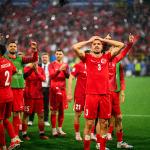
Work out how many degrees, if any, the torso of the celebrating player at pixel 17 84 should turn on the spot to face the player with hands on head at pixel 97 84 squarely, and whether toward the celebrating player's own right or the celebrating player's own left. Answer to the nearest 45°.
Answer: approximately 45° to the celebrating player's own left

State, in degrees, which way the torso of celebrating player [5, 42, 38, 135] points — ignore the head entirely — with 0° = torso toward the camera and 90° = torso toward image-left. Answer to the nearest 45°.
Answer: approximately 0°

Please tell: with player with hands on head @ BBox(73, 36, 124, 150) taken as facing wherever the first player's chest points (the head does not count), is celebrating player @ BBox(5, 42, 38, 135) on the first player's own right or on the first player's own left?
on the first player's own right

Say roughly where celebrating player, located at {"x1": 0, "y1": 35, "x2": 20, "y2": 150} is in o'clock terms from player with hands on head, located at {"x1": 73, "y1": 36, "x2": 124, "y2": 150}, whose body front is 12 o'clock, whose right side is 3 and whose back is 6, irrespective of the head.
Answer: celebrating player, located at {"x1": 0, "y1": 35, "x2": 20, "y2": 150} is roughly at 3 o'clock from player with hands on head, located at {"x1": 73, "y1": 36, "x2": 124, "y2": 150}.

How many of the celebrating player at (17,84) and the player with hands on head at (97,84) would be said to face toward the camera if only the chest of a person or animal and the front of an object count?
2

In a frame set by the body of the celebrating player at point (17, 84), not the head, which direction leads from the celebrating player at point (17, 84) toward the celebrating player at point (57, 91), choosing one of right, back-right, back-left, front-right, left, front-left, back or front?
back-left

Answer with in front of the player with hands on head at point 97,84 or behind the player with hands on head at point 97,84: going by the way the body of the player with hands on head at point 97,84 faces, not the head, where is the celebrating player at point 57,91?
behind
